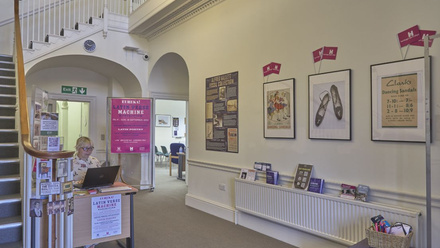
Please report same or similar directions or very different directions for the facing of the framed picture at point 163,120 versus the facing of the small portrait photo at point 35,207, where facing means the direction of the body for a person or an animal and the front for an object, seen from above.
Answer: same or similar directions

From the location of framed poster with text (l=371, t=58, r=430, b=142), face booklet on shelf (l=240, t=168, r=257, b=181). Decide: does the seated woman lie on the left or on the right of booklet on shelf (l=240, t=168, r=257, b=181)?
left

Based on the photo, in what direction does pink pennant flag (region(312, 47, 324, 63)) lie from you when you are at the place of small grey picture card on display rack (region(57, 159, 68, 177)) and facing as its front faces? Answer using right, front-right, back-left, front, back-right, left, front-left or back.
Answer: left

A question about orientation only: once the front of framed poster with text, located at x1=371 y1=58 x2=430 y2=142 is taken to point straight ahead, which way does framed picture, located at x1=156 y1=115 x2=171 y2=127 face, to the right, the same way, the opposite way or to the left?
to the left

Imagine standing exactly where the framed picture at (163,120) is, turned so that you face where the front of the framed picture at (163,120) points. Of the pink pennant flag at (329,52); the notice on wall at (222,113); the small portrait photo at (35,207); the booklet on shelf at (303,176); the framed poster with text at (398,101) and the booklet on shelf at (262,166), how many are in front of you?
6

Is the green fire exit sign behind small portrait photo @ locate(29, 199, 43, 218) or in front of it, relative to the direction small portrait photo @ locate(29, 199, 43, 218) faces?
behind

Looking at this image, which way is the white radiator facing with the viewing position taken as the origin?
facing the viewer and to the left of the viewer

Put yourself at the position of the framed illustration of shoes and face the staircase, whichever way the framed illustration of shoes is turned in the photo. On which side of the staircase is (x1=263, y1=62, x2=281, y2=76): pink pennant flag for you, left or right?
right

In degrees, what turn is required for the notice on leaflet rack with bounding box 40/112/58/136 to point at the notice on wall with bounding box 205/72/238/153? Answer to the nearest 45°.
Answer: approximately 90° to its left

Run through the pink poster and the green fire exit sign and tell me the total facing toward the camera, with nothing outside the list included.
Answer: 2

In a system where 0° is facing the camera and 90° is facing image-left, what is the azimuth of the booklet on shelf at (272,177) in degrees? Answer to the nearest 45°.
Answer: approximately 45°

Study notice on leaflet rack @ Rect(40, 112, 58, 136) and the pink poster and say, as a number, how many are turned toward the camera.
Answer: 2

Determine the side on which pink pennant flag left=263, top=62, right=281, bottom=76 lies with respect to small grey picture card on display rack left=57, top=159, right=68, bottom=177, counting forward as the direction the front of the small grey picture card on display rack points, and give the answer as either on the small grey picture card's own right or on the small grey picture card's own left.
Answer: on the small grey picture card's own left

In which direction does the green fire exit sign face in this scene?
toward the camera

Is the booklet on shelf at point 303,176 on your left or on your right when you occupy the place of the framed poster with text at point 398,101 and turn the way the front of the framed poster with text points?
on your right

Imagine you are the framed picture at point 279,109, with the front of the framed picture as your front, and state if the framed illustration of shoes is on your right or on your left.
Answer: on your left

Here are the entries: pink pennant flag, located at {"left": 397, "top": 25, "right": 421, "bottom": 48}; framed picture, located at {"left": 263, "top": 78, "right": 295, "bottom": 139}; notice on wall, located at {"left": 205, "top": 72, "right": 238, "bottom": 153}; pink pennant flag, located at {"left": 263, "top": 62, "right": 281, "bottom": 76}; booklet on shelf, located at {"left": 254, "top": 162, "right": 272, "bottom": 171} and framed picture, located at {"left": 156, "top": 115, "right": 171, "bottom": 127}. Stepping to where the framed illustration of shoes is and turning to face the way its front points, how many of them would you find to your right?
5

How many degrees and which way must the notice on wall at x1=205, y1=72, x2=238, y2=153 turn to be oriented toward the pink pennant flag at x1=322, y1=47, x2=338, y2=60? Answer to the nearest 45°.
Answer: approximately 90° to its left
